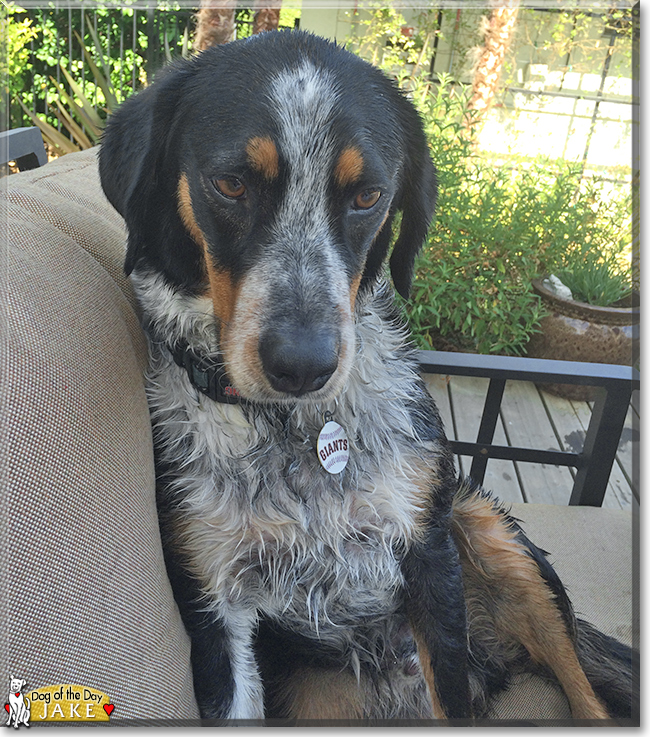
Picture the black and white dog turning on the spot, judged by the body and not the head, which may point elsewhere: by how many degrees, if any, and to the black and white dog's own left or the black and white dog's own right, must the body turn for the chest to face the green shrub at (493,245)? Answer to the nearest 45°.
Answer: approximately 180°

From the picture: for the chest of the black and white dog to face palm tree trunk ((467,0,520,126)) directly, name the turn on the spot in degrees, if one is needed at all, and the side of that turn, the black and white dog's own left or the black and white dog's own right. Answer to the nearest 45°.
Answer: approximately 180°

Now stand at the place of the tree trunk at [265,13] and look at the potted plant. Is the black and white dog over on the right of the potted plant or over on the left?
right

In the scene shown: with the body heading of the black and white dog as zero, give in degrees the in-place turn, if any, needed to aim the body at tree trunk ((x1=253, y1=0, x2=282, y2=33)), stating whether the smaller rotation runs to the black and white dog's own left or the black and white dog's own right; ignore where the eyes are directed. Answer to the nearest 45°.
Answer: approximately 180°

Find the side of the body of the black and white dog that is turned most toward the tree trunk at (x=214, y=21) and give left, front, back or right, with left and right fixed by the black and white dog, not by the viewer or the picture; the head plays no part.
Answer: back

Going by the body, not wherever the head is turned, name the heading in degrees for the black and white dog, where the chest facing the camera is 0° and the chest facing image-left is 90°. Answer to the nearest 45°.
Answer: approximately 0°
